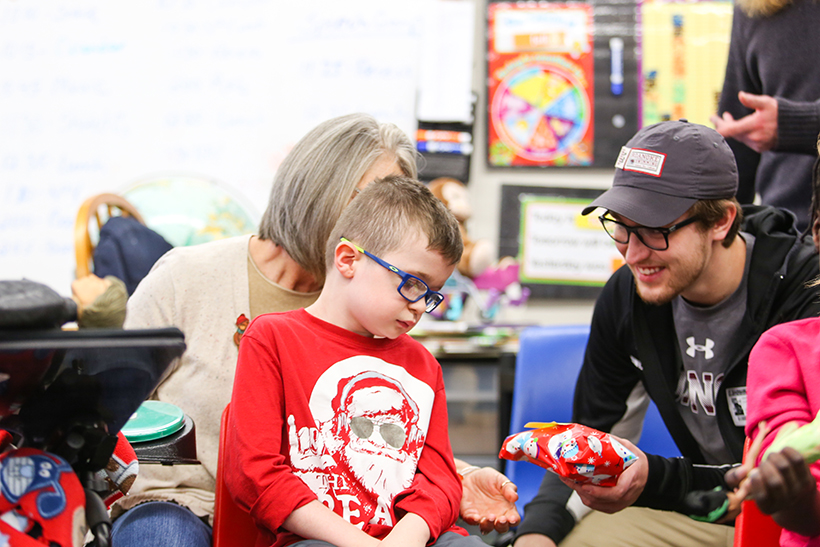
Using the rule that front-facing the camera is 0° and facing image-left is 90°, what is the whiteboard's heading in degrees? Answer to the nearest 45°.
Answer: approximately 0°

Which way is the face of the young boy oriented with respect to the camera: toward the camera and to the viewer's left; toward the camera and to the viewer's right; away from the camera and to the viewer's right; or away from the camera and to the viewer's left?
toward the camera and to the viewer's right

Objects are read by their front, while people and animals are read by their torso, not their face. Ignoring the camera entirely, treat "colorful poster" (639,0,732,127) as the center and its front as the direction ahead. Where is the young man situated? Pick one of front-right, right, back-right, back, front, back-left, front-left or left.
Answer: front

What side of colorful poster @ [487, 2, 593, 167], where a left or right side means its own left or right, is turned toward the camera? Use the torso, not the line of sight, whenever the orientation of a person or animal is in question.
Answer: front

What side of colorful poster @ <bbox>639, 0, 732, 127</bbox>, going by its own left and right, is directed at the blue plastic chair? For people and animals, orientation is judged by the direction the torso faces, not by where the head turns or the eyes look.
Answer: front

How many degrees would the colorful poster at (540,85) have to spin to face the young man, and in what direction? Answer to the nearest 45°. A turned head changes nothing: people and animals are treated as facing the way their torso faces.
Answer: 0° — it already faces them

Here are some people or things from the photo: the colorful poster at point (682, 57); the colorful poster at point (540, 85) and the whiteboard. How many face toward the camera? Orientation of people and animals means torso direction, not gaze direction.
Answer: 3

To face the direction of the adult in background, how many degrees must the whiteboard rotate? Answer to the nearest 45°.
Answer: approximately 45° to its left

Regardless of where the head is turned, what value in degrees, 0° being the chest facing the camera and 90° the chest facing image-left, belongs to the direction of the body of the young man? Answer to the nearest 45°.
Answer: approximately 45°

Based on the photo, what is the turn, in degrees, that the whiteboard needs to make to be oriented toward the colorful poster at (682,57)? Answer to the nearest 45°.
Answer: approximately 90° to its left

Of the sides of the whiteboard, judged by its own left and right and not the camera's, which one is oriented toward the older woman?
front

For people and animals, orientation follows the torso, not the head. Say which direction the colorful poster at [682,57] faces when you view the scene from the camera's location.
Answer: facing the viewer
